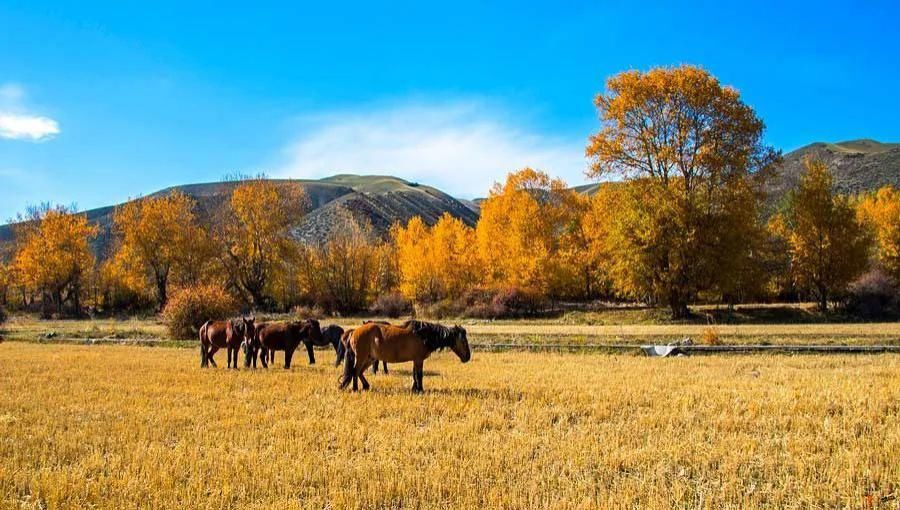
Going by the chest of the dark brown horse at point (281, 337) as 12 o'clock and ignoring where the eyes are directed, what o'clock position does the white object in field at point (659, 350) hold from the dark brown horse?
The white object in field is roughly at 12 o'clock from the dark brown horse.

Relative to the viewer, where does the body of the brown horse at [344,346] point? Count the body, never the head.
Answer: to the viewer's right

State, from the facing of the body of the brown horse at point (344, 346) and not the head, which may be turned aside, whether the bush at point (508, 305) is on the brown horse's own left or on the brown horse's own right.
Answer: on the brown horse's own left

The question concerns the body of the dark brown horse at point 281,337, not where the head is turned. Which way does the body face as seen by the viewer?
to the viewer's right

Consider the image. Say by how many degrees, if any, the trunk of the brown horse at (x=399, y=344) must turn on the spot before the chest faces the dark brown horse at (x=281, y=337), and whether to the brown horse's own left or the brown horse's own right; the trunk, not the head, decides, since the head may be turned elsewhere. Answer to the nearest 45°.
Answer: approximately 135° to the brown horse's own left

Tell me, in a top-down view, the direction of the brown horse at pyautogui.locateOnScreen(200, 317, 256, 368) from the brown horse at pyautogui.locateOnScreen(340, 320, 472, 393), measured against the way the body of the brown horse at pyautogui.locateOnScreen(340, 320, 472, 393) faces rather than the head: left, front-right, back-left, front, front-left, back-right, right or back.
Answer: back-left

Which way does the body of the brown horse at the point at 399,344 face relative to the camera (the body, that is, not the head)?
to the viewer's right

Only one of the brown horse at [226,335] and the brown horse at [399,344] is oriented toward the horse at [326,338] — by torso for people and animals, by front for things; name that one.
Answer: the brown horse at [226,335]

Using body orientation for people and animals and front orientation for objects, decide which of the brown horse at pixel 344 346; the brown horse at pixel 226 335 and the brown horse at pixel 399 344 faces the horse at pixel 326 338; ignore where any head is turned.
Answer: the brown horse at pixel 226 335

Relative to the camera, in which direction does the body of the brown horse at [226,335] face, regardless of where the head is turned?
to the viewer's right
